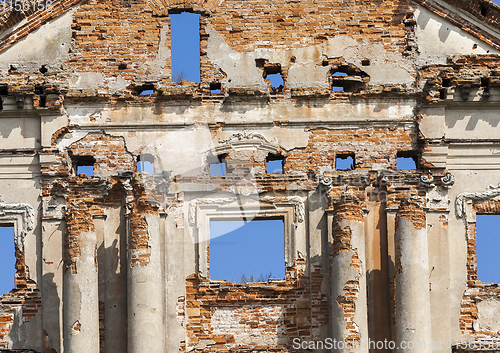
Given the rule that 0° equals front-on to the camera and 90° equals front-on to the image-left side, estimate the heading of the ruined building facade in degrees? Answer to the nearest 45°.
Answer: approximately 0°
